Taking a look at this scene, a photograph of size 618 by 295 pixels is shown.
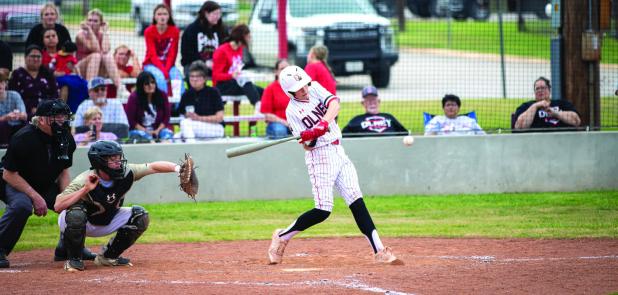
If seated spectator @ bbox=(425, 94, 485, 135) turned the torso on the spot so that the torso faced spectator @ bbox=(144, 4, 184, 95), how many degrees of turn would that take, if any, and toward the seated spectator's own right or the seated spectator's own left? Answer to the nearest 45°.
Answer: approximately 90° to the seated spectator's own right

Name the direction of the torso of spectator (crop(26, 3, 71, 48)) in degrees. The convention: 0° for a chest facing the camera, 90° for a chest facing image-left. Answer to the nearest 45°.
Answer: approximately 0°

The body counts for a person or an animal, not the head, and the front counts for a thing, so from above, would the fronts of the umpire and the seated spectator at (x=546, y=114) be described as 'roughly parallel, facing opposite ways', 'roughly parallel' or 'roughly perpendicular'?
roughly perpendicular

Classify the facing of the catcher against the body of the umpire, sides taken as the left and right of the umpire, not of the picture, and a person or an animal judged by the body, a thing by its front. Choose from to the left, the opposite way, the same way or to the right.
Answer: the same way

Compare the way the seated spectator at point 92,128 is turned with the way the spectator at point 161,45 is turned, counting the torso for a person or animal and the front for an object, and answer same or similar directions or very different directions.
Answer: same or similar directions

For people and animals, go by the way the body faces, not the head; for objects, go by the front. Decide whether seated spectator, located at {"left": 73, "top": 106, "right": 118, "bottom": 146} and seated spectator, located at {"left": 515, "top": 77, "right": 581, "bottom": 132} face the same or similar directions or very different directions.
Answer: same or similar directions

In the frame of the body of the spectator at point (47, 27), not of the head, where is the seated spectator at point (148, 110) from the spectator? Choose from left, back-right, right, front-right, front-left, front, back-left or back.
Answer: front-left

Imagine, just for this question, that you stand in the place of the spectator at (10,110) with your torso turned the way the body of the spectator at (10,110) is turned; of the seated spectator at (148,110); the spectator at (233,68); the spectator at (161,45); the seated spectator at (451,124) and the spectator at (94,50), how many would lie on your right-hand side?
0

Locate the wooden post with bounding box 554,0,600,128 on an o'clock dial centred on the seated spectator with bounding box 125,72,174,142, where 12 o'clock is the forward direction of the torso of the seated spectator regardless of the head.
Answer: The wooden post is roughly at 9 o'clock from the seated spectator.

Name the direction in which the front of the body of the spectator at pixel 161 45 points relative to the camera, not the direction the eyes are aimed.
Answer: toward the camera

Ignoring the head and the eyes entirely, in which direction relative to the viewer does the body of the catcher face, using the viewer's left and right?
facing the viewer and to the right of the viewer

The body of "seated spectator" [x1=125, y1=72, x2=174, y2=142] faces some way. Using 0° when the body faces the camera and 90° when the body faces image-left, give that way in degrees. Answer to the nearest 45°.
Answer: approximately 0°

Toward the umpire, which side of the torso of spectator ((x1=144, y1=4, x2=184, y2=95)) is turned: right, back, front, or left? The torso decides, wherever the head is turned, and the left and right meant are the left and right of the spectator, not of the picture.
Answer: front

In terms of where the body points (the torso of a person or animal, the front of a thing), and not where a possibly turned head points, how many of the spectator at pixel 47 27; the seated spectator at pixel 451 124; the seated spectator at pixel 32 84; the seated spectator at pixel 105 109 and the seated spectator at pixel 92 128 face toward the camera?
5

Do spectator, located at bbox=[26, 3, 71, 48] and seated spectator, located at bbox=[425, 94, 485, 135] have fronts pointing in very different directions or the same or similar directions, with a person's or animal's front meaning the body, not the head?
same or similar directions

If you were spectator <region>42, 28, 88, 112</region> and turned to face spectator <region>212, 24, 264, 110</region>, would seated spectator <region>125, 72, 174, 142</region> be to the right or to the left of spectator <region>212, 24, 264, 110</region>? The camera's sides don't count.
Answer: right

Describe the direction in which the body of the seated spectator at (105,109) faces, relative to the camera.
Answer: toward the camera

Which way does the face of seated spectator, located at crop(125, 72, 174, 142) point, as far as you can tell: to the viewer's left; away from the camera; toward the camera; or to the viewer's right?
toward the camera

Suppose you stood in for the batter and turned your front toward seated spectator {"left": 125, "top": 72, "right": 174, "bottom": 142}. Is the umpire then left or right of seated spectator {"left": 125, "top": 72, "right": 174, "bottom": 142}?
left
